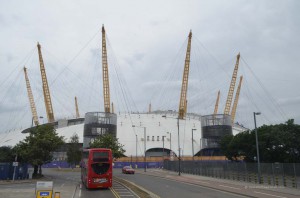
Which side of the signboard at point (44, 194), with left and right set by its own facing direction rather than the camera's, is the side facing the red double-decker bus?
back

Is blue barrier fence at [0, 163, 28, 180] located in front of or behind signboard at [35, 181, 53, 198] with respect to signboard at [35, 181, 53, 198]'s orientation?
behind

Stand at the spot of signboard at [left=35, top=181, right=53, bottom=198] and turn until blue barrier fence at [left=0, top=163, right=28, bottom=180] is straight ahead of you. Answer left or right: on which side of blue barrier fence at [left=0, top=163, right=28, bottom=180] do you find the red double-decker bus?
right

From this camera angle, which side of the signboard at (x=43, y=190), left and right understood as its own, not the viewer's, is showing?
front

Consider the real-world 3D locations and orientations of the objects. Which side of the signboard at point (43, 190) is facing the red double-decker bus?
back

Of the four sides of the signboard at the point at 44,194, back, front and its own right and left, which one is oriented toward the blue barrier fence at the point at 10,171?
back
